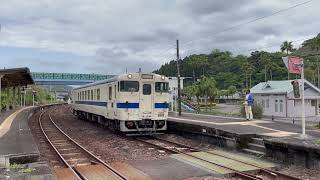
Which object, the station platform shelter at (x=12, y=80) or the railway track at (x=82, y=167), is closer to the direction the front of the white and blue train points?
the railway track

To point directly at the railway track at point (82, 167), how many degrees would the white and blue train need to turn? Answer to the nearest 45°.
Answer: approximately 45° to its right

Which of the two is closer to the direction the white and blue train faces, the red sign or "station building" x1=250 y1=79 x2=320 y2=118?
the red sign

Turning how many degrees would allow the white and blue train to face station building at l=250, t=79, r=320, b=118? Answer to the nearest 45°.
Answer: approximately 90° to its left

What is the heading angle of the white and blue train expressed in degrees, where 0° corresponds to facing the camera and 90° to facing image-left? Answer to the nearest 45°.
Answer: approximately 315°

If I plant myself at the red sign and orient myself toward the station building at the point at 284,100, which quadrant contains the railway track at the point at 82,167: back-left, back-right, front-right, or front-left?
back-left
